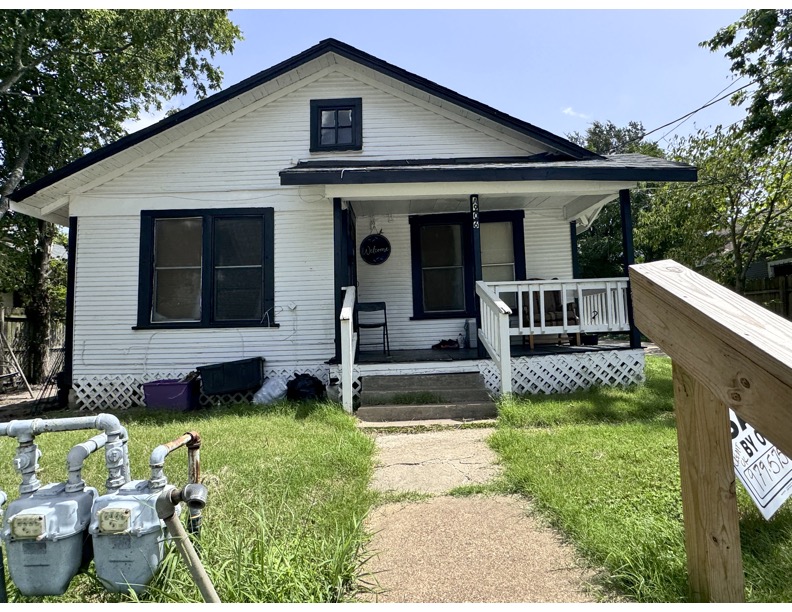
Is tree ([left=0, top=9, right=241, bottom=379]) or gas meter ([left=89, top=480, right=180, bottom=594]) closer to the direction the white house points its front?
the gas meter

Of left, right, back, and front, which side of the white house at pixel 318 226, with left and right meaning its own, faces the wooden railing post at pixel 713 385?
front

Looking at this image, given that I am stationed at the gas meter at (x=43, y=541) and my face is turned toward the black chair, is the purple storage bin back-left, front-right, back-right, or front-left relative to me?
front-left

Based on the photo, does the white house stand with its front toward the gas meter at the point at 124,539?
yes

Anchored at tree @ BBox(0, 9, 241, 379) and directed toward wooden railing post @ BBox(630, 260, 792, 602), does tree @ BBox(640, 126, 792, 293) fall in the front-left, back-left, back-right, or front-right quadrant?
front-left

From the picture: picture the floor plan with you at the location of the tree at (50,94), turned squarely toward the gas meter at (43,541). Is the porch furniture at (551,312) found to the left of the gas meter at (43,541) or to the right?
left

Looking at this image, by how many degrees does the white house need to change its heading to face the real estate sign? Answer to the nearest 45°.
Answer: approximately 45° to its left

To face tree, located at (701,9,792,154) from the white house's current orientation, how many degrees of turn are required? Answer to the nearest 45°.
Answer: approximately 90° to its left

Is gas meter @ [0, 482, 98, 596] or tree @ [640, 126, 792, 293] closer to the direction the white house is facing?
the gas meter

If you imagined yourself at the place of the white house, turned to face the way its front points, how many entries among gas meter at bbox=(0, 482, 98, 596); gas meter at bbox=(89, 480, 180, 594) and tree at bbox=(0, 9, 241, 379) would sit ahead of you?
2

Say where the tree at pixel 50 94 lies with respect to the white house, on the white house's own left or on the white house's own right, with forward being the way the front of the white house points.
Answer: on the white house's own right

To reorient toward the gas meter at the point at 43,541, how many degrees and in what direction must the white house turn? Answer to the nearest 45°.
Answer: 0° — it already faces it

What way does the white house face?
toward the camera

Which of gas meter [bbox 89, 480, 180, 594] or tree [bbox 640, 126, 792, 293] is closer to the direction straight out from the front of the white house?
the gas meter

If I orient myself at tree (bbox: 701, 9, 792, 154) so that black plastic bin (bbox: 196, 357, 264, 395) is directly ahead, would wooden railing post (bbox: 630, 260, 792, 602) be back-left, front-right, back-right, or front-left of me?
front-left
